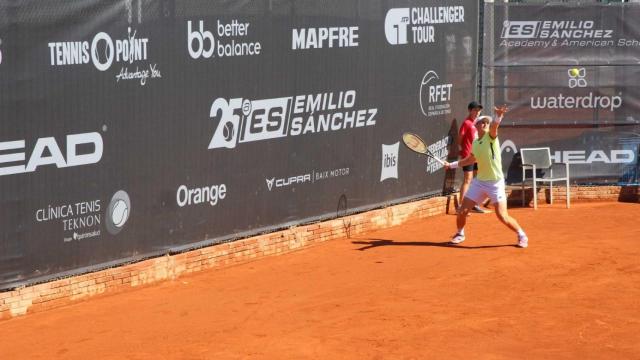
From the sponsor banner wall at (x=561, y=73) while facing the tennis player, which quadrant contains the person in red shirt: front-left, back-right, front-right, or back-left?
front-right

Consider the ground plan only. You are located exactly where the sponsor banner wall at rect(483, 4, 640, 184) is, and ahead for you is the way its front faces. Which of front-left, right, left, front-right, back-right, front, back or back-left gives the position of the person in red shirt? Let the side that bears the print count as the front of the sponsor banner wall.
front-right

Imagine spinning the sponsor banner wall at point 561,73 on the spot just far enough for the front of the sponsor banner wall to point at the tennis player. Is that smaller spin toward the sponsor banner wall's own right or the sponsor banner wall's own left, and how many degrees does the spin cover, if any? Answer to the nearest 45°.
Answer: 0° — it already faces them

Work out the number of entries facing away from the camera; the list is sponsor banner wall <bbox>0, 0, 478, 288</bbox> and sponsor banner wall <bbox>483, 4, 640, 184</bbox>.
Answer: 0

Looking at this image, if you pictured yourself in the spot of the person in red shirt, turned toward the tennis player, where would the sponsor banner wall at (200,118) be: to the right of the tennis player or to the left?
right

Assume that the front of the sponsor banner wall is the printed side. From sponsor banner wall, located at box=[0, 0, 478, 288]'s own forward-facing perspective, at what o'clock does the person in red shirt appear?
The person in red shirt is roughly at 9 o'clock from the sponsor banner wall.

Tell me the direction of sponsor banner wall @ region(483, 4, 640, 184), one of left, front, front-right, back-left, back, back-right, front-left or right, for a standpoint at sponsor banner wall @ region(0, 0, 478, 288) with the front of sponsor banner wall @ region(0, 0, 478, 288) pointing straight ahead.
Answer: left

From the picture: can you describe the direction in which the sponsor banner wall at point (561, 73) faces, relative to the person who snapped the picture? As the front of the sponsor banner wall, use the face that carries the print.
facing the viewer

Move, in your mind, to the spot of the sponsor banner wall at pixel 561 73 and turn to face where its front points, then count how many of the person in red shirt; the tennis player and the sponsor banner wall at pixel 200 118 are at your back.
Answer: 0

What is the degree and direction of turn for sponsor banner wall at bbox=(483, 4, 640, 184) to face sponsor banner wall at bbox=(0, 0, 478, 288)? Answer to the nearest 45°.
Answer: approximately 45° to its right

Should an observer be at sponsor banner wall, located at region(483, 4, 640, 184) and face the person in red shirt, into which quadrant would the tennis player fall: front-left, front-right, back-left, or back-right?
front-left
